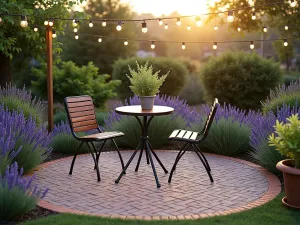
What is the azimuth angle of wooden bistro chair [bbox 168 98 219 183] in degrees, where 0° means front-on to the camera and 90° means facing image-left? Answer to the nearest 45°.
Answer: approximately 90°

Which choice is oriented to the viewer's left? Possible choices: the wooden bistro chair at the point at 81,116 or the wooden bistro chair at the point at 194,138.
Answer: the wooden bistro chair at the point at 194,138

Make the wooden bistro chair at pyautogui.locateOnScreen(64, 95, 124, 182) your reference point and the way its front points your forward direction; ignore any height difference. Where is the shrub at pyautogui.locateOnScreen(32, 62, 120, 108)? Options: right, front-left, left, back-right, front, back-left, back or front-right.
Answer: back-left

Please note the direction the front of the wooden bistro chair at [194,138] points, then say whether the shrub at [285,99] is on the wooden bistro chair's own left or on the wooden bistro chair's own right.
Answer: on the wooden bistro chair's own right

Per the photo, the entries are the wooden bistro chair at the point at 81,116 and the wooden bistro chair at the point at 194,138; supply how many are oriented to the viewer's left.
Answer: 1

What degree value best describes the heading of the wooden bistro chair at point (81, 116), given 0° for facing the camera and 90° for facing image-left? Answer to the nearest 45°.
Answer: approximately 315°

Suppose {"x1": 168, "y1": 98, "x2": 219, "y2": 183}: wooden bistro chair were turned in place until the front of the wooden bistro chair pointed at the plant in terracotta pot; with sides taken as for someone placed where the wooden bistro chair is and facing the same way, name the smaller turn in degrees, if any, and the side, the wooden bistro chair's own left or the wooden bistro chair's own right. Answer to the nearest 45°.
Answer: approximately 135° to the wooden bistro chair's own left

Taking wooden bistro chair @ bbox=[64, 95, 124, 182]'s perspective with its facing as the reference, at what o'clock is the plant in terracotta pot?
The plant in terracotta pot is roughly at 12 o'clock from the wooden bistro chair.

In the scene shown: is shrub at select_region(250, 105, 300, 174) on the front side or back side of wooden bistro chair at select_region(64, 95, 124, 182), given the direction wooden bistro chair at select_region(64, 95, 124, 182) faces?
on the front side

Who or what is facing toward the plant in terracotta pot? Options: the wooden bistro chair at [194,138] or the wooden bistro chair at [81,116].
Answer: the wooden bistro chair at [81,116]

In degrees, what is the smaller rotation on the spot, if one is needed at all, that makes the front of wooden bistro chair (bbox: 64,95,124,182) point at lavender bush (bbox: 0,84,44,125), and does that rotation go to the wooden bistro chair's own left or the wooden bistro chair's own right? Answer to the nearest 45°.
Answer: approximately 180°

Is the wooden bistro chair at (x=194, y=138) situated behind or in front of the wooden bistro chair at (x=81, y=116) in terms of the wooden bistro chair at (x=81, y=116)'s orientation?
in front
